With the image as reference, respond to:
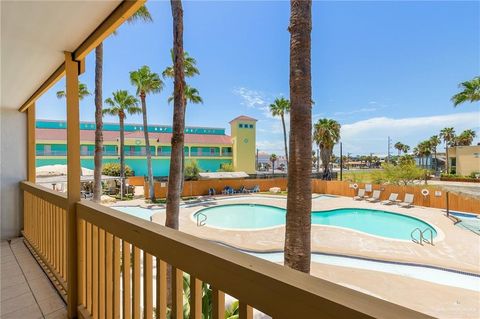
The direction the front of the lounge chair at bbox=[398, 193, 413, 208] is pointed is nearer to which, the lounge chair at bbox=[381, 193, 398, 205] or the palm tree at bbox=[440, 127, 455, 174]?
the lounge chair

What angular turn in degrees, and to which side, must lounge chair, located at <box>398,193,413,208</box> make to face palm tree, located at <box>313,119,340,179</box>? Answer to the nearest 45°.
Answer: approximately 90° to its right

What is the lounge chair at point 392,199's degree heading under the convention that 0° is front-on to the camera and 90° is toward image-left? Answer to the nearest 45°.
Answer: approximately 45°

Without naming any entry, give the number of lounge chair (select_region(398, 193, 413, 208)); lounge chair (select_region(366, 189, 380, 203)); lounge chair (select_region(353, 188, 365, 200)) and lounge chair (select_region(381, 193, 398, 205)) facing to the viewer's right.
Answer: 0

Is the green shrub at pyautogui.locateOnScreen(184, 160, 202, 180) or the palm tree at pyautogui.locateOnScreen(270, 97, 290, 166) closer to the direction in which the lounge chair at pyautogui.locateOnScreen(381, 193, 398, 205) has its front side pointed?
the green shrub

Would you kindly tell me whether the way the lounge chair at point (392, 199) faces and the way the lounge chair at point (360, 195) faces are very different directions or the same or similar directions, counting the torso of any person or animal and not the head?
same or similar directions

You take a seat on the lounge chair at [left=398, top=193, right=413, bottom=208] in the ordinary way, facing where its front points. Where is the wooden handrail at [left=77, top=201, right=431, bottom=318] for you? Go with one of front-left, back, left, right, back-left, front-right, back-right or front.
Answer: front-left

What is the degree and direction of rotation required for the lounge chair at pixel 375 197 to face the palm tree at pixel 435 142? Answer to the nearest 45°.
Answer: approximately 135° to its right

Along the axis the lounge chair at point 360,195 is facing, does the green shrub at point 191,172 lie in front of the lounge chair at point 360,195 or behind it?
in front

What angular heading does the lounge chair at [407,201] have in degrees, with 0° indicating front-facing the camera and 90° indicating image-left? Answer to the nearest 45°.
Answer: approximately 45°

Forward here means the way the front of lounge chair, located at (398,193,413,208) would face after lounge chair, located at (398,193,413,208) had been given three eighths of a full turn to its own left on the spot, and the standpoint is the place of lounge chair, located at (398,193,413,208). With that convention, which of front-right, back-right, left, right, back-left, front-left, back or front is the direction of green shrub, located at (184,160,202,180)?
back

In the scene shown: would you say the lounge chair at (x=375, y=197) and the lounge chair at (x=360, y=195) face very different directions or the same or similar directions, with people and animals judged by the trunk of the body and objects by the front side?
same or similar directions

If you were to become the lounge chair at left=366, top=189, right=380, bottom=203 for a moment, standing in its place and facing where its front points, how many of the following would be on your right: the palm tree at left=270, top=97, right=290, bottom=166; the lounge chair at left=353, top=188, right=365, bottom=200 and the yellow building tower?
3

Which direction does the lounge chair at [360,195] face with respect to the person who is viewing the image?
facing the viewer and to the left of the viewer

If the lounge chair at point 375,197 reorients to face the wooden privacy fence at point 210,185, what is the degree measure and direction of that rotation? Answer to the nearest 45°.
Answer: approximately 45° to its right

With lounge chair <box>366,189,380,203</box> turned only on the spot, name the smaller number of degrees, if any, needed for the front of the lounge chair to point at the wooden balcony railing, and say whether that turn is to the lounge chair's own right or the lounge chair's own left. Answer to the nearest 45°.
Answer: approximately 45° to the lounge chair's own left

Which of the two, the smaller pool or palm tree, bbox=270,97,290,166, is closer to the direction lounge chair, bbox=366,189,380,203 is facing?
the smaller pool
